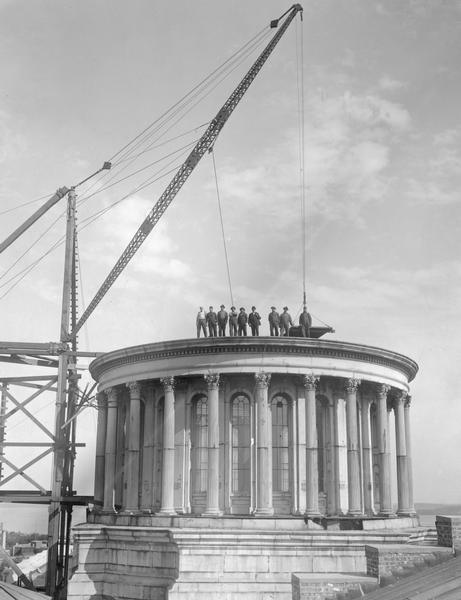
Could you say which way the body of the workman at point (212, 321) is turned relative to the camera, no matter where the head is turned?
toward the camera

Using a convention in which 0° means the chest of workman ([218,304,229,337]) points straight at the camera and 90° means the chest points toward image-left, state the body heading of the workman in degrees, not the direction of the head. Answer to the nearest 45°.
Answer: approximately 0°

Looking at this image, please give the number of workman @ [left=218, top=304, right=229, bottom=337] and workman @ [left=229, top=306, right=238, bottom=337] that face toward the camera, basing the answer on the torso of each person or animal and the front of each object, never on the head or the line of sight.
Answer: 2

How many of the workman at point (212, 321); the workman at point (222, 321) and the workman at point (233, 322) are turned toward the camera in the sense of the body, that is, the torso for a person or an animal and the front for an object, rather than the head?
3

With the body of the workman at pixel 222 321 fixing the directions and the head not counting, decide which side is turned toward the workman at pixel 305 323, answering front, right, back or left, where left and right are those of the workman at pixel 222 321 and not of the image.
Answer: left

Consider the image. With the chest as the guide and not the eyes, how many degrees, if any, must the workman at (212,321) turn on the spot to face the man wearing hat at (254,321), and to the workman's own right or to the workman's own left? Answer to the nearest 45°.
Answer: approximately 90° to the workman's own left
